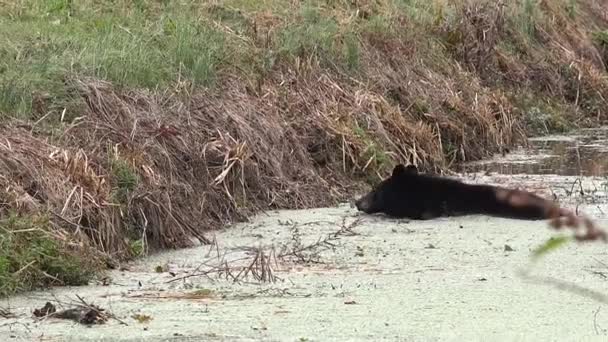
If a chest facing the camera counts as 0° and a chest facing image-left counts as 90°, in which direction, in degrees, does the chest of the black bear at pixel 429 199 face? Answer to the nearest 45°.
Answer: approximately 90°
